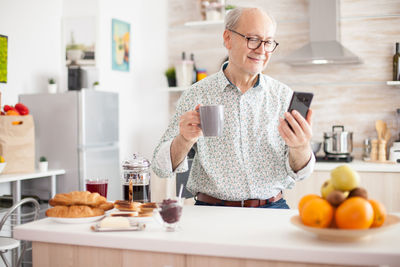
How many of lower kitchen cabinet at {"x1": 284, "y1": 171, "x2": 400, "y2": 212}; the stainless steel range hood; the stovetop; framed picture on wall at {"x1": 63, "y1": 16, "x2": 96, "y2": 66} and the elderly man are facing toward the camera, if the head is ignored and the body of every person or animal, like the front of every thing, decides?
5

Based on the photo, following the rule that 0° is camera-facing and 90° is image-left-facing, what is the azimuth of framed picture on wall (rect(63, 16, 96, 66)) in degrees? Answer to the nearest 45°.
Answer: approximately 0°

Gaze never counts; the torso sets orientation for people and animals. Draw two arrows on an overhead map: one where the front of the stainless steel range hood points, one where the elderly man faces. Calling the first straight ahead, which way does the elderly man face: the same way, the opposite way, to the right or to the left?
the same way

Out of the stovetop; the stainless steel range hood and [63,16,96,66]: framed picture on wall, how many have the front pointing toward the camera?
3

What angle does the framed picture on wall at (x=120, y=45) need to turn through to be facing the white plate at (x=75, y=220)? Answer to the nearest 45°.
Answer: approximately 45° to its right

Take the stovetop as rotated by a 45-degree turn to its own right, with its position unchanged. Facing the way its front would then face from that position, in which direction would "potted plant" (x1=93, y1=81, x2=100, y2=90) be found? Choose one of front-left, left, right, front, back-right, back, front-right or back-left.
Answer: front-right

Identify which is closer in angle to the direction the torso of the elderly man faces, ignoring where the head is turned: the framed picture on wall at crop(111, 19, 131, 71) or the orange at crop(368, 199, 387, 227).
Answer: the orange

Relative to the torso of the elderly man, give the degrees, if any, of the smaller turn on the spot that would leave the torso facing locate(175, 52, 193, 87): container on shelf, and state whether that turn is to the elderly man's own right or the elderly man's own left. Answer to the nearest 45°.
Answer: approximately 180°

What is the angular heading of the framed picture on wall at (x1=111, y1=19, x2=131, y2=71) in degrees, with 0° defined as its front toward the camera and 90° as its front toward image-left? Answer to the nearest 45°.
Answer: approximately 315°

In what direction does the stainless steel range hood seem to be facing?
toward the camera

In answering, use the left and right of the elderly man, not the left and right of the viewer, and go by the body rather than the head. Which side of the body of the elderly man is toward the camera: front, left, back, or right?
front

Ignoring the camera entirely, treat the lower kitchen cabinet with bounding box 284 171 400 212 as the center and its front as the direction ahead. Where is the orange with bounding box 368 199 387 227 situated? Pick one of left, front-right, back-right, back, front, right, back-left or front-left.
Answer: front

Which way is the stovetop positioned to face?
toward the camera

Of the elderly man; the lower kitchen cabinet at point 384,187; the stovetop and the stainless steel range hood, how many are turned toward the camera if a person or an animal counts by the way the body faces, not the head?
4

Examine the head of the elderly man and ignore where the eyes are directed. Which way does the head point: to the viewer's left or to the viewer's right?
to the viewer's right
